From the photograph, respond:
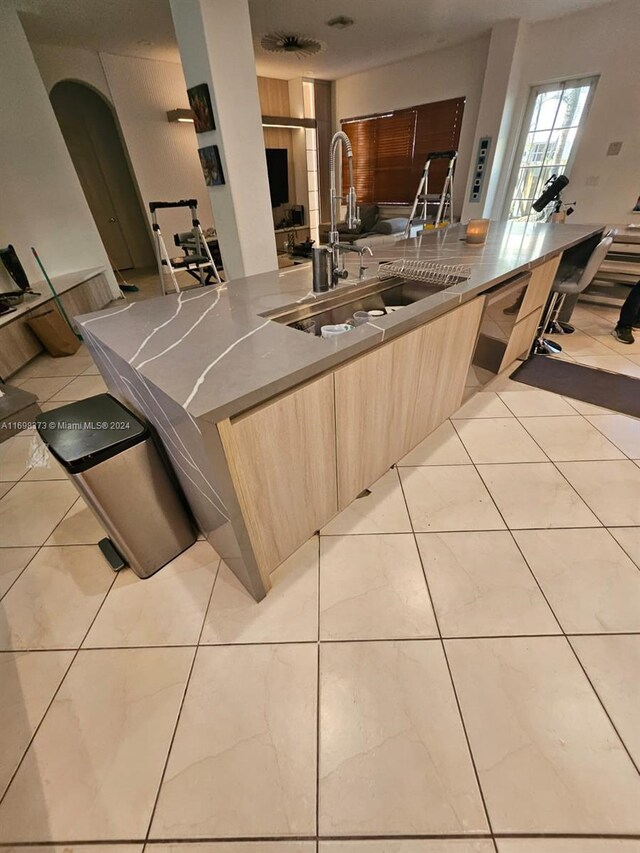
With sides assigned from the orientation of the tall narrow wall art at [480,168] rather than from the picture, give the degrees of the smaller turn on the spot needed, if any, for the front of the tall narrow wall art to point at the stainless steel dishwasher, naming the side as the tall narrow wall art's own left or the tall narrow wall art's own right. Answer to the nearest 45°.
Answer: approximately 45° to the tall narrow wall art's own left

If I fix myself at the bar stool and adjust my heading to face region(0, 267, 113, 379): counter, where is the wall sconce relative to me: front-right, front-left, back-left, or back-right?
front-right

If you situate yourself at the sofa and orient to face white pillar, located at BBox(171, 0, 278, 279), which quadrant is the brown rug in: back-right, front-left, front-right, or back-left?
front-left

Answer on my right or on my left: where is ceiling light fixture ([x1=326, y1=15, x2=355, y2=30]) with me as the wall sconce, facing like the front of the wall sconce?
on my left

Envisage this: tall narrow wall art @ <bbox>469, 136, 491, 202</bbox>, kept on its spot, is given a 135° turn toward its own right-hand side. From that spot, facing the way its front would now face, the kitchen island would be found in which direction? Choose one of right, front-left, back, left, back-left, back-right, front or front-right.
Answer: back

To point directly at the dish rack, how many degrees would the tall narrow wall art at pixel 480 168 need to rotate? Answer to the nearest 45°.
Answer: approximately 45° to its left

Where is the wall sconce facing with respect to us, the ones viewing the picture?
facing the viewer

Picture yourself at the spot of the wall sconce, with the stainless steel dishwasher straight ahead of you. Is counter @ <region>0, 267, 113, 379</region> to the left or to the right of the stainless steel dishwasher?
right

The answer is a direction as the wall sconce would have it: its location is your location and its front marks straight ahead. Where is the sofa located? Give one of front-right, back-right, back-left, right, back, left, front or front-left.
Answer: left

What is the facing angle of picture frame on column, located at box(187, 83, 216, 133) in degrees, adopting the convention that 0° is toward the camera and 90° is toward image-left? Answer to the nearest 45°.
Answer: approximately 45°

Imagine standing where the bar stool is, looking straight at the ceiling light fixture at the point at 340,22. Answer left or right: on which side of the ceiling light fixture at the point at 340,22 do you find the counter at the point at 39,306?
left

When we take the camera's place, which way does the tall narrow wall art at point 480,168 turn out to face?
facing the viewer and to the left of the viewer

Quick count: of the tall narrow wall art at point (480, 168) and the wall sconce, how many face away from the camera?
0

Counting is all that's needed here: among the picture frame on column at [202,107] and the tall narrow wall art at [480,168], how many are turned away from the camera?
0

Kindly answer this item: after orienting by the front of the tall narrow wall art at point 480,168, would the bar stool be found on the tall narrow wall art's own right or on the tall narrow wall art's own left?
on the tall narrow wall art's own left

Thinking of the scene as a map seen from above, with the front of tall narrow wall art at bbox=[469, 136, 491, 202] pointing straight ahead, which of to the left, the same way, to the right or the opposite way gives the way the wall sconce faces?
to the left

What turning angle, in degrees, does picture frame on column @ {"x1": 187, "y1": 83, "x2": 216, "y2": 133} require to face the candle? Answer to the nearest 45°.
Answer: approximately 90° to its left

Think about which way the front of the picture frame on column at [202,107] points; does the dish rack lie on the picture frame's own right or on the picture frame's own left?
on the picture frame's own left
